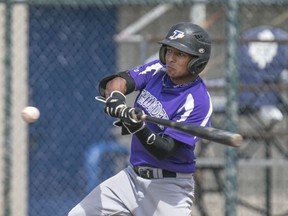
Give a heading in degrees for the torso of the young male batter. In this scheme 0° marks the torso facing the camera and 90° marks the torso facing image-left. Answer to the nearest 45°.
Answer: approximately 45°

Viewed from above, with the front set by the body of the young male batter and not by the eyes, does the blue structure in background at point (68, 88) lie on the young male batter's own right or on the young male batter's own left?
on the young male batter's own right

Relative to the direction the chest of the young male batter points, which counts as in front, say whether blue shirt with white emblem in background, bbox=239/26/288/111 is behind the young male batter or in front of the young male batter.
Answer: behind
